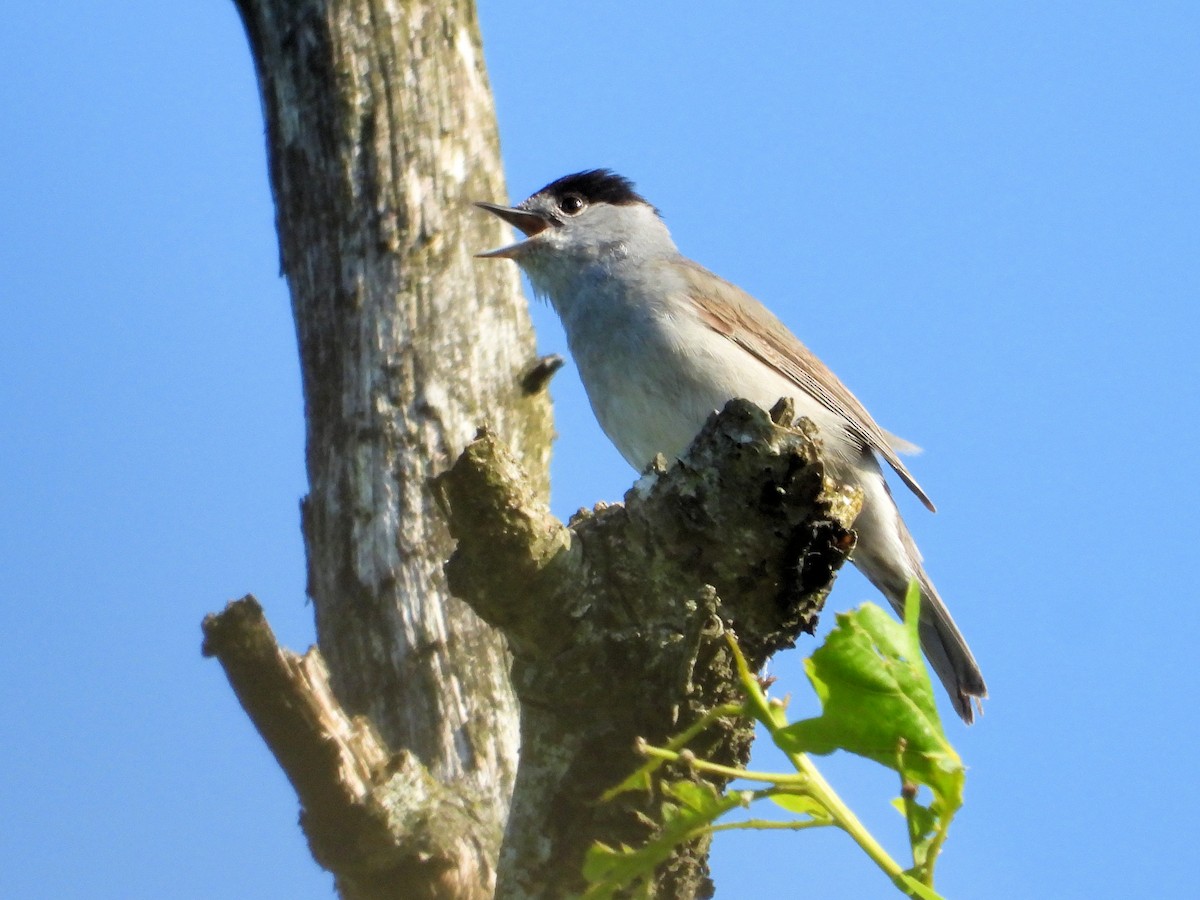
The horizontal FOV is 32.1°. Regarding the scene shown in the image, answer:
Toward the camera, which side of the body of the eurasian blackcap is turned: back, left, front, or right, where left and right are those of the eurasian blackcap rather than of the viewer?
left
